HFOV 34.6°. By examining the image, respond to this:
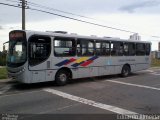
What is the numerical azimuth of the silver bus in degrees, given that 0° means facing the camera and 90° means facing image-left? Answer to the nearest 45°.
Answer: approximately 45°
